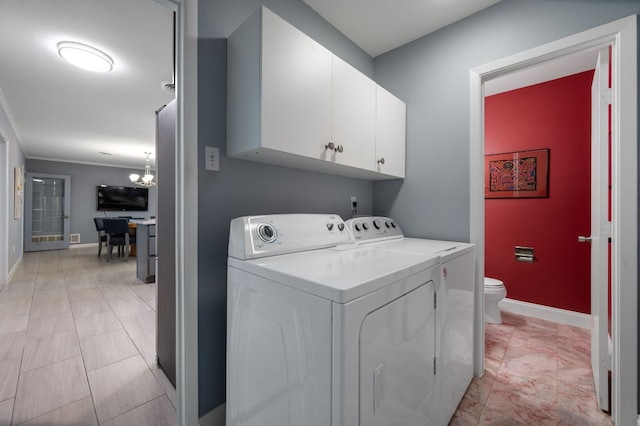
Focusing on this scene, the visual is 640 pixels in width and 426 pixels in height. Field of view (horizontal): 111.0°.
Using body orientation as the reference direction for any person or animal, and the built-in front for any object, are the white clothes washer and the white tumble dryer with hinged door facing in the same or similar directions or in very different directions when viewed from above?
same or similar directions

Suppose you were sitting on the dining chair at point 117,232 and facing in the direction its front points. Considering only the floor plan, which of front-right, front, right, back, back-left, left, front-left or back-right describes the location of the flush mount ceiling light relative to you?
back-right

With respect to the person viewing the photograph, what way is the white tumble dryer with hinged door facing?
facing the viewer and to the right of the viewer

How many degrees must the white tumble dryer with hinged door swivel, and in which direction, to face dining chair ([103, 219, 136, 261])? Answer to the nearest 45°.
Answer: approximately 180°

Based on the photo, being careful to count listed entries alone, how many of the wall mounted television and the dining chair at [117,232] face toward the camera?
1

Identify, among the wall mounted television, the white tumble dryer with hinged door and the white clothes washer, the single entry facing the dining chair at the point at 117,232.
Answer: the wall mounted television

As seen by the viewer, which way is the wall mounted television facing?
toward the camera

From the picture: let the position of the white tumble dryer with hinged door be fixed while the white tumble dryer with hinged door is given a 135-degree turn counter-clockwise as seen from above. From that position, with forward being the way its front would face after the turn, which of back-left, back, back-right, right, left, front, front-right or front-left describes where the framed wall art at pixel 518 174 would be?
front-right

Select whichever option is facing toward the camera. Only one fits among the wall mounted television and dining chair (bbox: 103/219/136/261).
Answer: the wall mounted television

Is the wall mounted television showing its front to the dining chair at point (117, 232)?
yes

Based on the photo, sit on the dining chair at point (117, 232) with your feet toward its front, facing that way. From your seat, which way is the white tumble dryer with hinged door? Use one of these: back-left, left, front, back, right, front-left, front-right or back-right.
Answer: back-right

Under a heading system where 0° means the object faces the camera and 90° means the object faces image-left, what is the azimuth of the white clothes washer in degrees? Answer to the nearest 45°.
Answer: approximately 315°

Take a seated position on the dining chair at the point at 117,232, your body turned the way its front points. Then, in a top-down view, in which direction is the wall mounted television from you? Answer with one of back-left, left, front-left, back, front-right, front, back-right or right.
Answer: front-left

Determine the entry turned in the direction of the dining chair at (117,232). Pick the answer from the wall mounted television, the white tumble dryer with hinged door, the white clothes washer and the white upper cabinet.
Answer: the wall mounted television
